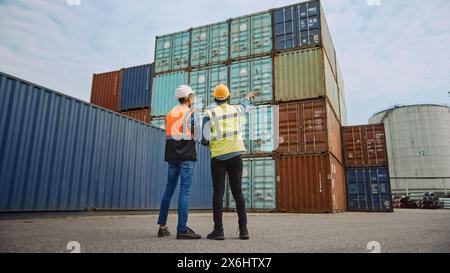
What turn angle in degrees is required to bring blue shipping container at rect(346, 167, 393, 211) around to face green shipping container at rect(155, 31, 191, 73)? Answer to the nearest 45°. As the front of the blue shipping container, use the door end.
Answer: approximately 45° to its right

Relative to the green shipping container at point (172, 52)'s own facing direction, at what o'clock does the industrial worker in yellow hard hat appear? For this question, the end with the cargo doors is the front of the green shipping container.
The industrial worker in yellow hard hat is roughly at 12 o'clock from the green shipping container.

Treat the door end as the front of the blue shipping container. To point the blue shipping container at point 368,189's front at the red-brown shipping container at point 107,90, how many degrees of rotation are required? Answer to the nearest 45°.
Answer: approximately 90° to its right

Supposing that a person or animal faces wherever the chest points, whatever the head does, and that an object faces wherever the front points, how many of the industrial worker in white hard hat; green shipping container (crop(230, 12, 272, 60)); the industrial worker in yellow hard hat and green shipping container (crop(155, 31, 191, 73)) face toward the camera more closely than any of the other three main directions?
2

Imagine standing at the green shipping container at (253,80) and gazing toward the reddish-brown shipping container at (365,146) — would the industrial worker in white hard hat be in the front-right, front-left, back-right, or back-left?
back-right

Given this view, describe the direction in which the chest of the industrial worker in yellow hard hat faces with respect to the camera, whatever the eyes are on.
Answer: away from the camera

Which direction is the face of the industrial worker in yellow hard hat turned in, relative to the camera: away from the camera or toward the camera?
away from the camera
